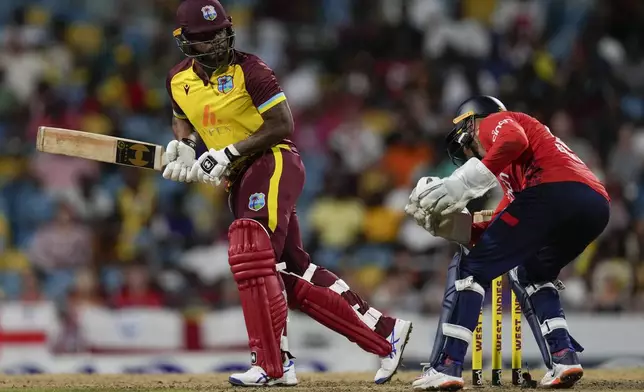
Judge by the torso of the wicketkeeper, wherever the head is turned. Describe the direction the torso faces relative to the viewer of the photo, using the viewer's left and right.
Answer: facing to the left of the viewer

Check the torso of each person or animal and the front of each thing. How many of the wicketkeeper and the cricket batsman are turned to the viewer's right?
0

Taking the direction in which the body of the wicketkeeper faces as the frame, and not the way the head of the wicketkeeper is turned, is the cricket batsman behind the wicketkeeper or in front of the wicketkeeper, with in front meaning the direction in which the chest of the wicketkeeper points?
in front

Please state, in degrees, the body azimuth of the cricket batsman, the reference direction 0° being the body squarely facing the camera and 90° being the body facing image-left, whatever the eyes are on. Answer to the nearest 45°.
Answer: approximately 45°

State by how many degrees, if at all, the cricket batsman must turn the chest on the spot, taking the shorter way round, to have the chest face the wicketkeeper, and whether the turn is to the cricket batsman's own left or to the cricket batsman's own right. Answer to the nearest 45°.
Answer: approximately 135° to the cricket batsman's own left
